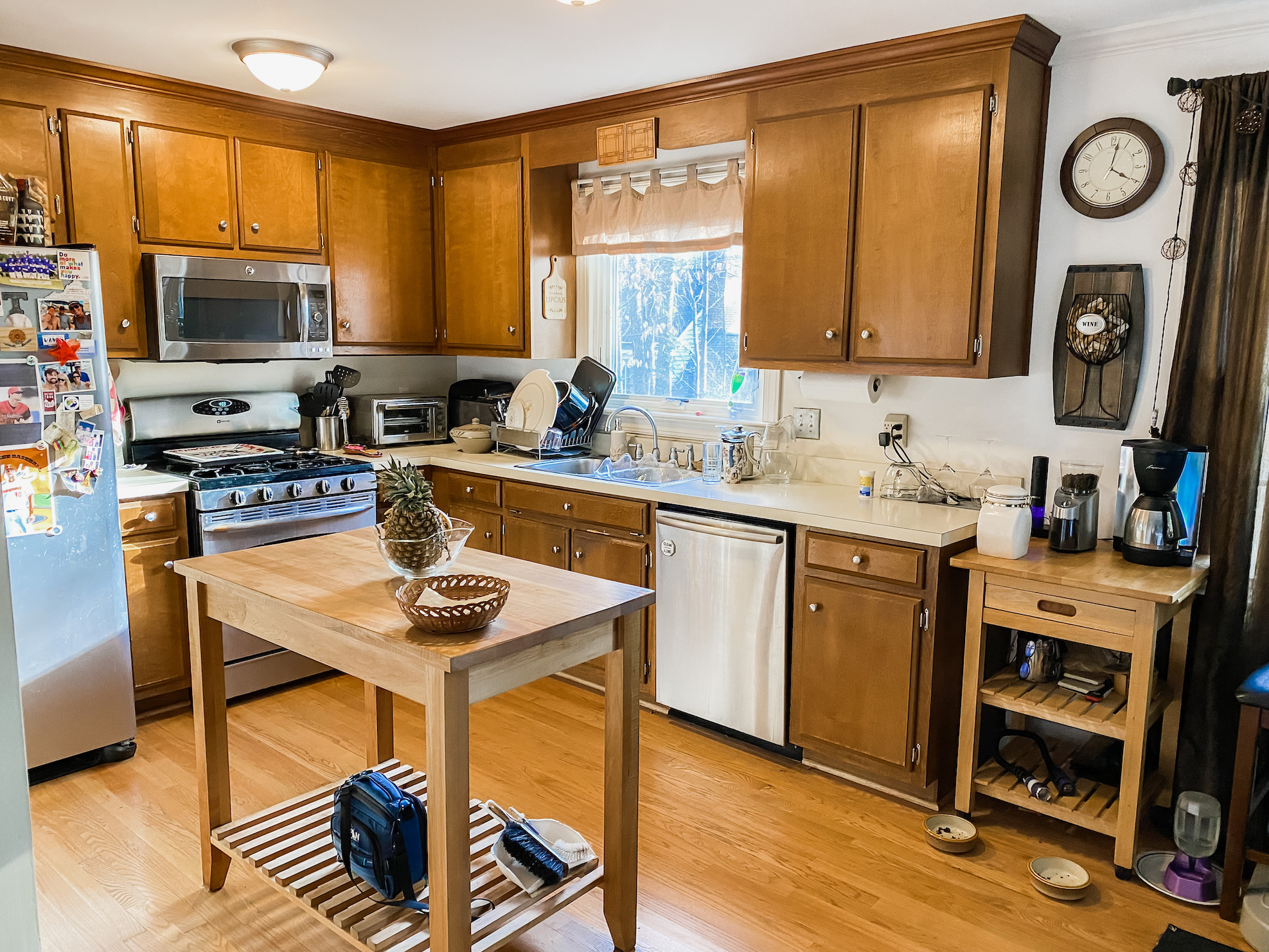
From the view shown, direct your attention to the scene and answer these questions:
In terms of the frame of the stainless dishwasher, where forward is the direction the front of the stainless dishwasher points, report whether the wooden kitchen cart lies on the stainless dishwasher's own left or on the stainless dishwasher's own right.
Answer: on the stainless dishwasher's own left

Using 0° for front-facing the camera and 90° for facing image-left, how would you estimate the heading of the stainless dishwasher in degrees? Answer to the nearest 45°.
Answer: approximately 45°

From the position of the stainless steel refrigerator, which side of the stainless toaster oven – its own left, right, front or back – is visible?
right

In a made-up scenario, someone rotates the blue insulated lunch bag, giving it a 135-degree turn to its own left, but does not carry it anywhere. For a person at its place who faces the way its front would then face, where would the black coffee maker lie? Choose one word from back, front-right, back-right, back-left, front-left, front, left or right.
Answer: front

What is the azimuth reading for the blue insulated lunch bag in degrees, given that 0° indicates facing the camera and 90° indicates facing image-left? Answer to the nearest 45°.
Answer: approximately 45°

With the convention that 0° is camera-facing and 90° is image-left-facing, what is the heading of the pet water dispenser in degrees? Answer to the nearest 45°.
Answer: approximately 45°

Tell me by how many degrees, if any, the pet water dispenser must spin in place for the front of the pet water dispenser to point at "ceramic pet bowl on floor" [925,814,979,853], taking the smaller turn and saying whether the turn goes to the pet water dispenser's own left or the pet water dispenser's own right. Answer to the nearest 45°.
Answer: approximately 45° to the pet water dispenser's own right
